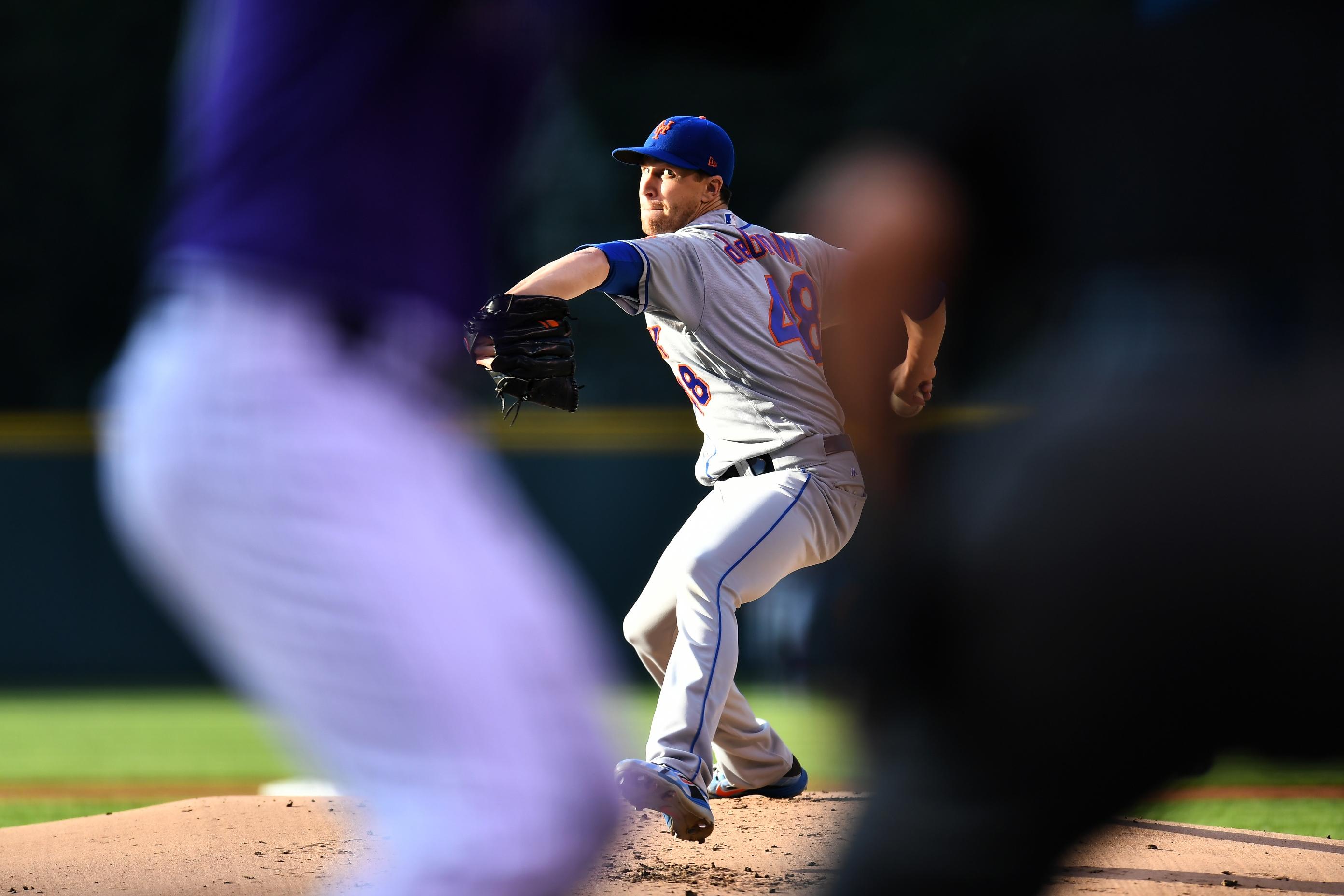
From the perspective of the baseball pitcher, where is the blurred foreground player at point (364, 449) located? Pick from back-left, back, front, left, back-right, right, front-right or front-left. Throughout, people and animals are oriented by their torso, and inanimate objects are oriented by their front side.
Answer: left
